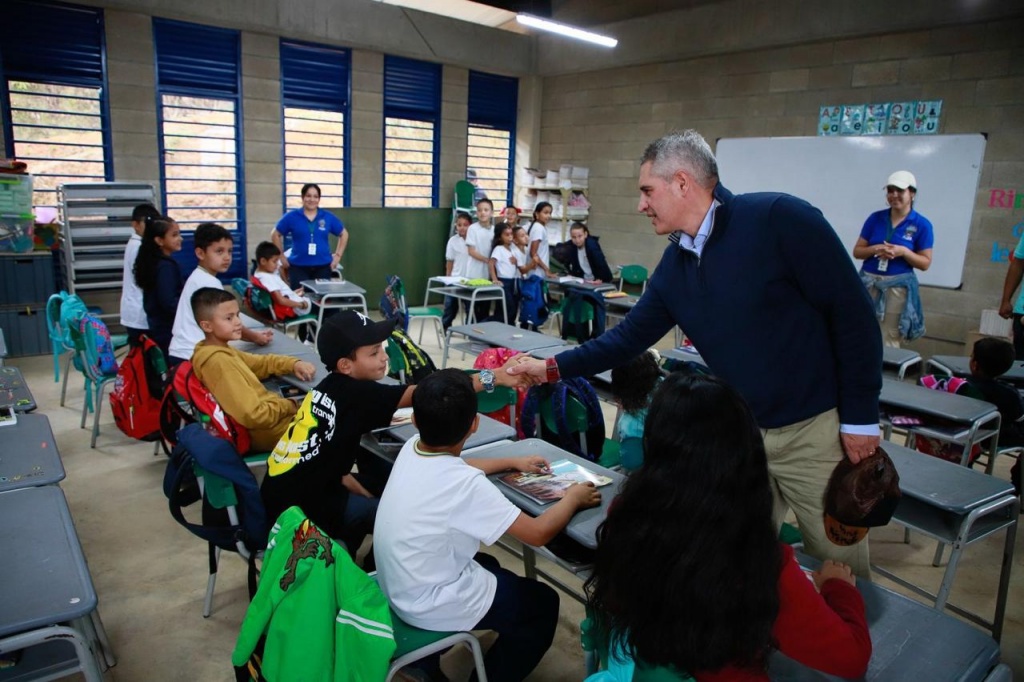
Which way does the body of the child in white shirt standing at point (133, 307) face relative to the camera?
to the viewer's right

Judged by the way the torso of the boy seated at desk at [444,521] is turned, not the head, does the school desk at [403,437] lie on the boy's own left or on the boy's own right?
on the boy's own left

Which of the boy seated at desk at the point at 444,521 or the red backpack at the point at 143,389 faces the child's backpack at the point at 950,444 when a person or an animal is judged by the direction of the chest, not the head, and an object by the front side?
the boy seated at desk

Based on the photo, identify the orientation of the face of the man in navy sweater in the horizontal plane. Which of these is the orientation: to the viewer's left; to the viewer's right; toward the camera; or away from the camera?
to the viewer's left

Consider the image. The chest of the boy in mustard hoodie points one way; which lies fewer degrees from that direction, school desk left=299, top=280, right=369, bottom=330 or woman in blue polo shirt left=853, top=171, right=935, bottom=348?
the woman in blue polo shirt

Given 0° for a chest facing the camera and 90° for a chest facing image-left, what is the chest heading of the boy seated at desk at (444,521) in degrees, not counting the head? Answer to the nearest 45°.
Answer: approximately 225°

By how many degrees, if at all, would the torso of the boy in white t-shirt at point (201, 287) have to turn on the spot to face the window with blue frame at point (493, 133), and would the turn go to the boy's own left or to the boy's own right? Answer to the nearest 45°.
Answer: approximately 45° to the boy's own left

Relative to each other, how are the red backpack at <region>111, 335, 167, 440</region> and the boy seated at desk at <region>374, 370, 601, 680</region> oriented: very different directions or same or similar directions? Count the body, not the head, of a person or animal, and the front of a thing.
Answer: very different directions

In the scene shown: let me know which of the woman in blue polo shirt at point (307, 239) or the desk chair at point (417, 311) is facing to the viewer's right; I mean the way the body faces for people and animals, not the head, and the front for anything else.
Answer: the desk chair

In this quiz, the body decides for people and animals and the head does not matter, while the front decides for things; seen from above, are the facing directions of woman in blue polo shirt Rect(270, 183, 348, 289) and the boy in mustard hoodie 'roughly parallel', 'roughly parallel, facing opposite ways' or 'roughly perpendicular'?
roughly perpendicular

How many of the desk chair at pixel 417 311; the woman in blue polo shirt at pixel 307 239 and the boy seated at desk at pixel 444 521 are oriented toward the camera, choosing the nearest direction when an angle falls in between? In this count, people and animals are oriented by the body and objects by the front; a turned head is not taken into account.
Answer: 1

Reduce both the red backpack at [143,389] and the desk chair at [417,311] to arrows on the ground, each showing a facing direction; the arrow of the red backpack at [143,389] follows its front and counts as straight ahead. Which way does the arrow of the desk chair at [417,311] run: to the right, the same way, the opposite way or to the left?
the opposite way

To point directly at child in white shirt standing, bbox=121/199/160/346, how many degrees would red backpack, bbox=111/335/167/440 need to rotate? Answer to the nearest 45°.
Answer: approximately 135° to its right

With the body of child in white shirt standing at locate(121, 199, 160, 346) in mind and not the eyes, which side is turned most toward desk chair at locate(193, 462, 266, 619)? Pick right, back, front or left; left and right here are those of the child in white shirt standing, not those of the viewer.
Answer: right
